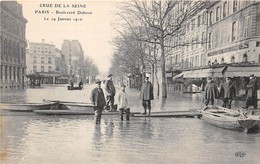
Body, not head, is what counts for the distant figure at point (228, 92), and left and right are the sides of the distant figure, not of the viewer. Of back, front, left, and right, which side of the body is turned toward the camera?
front

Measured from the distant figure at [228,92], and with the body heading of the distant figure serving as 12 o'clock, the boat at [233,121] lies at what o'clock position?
The boat is roughly at 12 o'clock from the distant figure.

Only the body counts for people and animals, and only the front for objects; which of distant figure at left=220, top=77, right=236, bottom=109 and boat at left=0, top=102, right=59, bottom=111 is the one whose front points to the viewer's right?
the boat

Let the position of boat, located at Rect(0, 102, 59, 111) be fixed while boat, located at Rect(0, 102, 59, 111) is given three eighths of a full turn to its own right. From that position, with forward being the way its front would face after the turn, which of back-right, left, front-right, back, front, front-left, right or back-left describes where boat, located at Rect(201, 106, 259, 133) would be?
left

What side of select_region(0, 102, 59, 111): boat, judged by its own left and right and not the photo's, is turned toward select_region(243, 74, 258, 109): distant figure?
front

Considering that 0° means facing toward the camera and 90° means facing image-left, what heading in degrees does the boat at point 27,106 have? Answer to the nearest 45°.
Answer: approximately 270°

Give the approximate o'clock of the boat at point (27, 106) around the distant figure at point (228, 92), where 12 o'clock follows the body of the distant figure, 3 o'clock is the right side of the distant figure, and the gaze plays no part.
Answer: The boat is roughly at 2 o'clock from the distant figure.

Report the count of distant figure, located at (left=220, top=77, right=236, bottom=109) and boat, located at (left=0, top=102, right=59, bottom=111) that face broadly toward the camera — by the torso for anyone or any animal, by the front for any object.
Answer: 1

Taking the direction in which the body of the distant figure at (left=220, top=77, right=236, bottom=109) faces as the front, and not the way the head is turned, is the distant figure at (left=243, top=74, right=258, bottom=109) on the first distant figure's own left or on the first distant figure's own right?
on the first distant figure's own left
